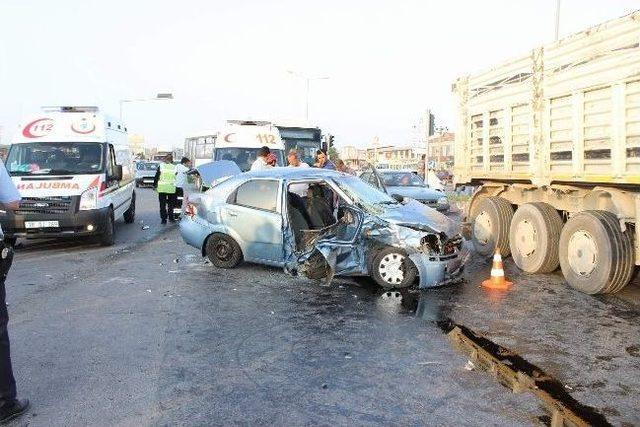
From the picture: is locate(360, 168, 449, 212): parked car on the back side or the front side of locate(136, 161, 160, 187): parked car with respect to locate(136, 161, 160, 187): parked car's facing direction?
on the front side

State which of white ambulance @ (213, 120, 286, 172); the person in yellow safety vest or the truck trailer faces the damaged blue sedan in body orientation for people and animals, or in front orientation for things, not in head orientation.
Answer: the white ambulance

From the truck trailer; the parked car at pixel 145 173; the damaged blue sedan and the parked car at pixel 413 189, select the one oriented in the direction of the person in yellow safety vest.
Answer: the parked car at pixel 145 173

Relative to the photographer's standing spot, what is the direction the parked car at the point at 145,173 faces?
facing the viewer

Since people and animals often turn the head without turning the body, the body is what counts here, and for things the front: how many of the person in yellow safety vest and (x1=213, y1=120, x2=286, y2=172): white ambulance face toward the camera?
1

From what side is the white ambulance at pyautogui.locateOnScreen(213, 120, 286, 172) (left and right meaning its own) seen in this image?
front

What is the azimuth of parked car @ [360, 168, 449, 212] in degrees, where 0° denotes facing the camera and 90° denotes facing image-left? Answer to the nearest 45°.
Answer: approximately 315°

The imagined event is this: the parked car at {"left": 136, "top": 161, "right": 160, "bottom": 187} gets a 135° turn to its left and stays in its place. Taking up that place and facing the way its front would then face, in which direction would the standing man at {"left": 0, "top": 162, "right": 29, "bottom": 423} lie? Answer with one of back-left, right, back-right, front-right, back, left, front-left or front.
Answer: back-right

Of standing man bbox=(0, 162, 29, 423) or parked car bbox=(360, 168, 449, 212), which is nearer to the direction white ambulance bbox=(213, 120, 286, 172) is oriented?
the standing man

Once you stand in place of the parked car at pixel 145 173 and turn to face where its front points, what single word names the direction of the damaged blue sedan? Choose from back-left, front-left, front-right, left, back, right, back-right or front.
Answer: front
